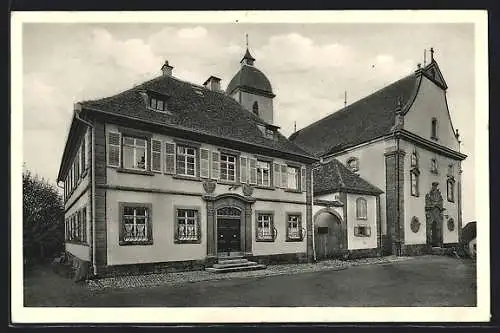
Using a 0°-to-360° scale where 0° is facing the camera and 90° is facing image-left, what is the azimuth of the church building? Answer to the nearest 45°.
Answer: approximately 315°

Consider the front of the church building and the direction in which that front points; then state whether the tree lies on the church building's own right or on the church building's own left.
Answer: on the church building's own right
